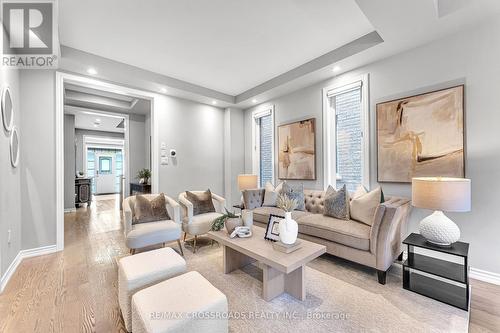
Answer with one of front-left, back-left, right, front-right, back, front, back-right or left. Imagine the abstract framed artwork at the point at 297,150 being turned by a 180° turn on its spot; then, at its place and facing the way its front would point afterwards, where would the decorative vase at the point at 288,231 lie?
back-right

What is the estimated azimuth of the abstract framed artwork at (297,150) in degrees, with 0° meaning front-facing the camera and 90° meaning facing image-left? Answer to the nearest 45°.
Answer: approximately 45°

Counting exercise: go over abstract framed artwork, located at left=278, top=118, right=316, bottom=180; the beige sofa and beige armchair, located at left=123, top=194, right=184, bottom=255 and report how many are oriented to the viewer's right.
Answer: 0

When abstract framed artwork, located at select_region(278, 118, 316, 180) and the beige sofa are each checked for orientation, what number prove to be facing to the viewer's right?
0

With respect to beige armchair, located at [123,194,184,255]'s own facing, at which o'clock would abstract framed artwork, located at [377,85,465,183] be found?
The abstract framed artwork is roughly at 10 o'clock from the beige armchair.

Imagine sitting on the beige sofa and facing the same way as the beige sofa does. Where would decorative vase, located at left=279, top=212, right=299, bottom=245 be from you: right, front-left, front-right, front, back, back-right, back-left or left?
front

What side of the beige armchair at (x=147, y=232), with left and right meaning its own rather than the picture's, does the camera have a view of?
front

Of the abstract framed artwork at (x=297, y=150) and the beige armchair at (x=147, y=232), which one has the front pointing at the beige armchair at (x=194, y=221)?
the abstract framed artwork

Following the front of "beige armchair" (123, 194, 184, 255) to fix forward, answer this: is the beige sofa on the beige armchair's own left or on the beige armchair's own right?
on the beige armchair's own left

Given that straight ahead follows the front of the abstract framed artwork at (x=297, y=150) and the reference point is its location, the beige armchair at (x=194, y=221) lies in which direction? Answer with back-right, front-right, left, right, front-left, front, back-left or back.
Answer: front

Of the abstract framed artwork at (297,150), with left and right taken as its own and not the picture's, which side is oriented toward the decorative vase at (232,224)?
front

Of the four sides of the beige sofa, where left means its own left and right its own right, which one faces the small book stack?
front

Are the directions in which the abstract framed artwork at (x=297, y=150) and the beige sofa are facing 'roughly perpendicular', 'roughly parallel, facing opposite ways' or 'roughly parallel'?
roughly parallel

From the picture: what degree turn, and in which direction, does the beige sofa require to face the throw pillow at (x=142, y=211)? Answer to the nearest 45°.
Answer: approximately 45° to its right

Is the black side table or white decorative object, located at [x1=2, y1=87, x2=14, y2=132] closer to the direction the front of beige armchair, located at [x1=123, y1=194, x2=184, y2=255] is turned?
the black side table
